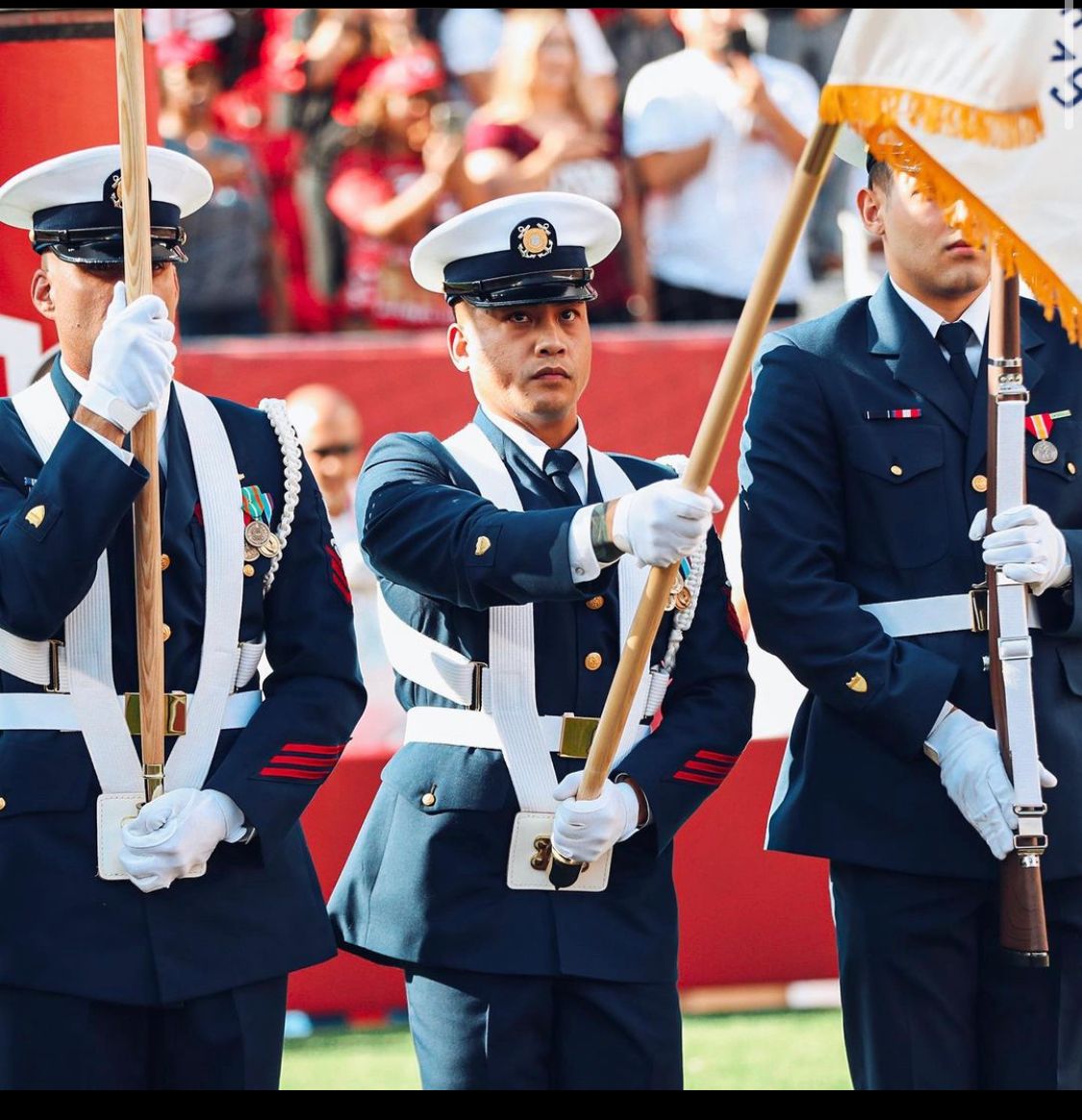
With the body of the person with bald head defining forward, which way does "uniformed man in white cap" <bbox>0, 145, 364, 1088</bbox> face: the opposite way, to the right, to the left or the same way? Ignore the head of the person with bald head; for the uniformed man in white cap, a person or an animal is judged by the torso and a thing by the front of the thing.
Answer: the same way

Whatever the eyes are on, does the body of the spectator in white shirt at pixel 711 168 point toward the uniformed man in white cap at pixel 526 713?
yes

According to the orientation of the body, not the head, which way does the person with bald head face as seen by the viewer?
toward the camera

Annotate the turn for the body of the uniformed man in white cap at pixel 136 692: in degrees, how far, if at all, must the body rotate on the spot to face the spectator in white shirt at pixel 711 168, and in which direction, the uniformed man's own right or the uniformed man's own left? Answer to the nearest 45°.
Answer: approximately 135° to the uniformed man's own left

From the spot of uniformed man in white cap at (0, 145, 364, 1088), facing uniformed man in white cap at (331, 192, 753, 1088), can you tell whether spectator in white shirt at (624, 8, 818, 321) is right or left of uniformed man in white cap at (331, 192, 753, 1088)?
left

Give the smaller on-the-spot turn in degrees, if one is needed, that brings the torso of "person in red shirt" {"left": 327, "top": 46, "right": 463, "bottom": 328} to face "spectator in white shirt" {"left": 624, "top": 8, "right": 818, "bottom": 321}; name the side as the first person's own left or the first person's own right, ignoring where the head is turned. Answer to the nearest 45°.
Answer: approximately 45° to the first person's own left

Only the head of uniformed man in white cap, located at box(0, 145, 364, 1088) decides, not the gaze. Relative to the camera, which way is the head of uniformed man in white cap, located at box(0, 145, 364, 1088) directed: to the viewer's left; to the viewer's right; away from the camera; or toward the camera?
toward the camera

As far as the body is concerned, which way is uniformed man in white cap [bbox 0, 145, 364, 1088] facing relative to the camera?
toward the camera

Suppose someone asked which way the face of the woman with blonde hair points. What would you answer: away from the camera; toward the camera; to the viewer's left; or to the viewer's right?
toward the camera

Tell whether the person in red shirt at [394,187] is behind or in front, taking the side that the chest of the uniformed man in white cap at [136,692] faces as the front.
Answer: behind

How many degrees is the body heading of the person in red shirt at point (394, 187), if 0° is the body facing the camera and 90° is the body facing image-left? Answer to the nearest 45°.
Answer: approximately 315°

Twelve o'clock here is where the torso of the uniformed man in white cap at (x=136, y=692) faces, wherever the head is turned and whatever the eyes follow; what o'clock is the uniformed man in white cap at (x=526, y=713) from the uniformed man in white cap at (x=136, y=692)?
the uniformed man in white cap at (x=526, y=713) is roughly at 9 o'clock from the uniformed man in white cap at (x=136, y=692).

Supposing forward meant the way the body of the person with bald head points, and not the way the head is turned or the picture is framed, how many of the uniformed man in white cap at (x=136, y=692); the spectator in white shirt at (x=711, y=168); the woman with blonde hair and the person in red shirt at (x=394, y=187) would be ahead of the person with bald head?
1

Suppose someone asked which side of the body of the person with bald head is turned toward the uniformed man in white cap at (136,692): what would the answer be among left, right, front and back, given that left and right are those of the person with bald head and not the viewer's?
front
